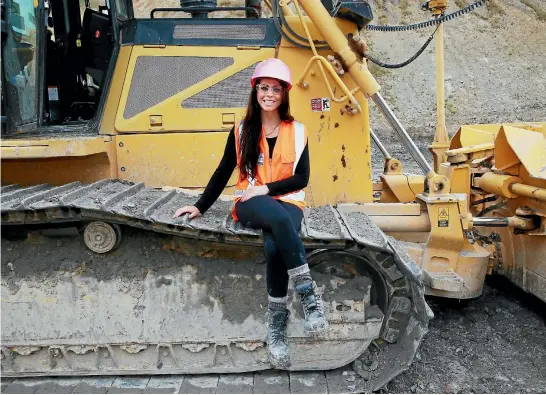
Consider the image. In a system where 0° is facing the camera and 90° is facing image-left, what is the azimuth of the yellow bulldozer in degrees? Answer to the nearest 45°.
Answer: approximately 270°

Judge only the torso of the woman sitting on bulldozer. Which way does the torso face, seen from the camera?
toward the camera
